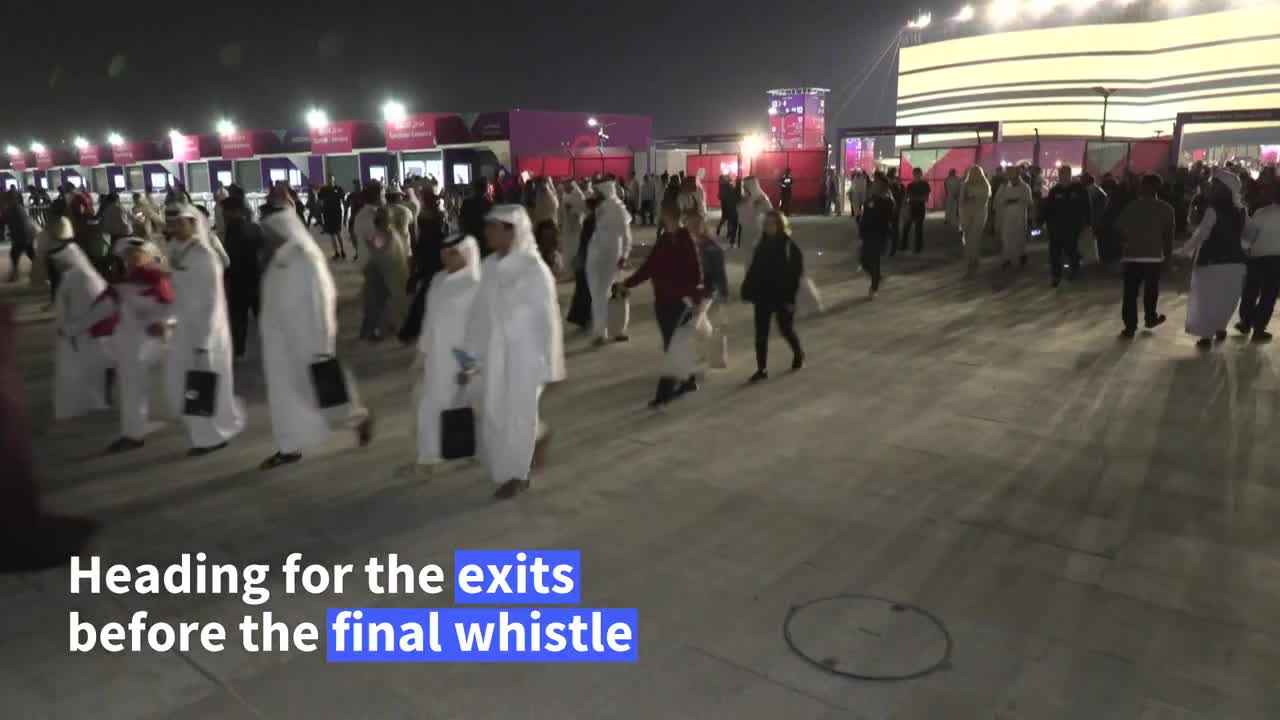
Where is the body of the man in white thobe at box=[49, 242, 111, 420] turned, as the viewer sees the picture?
to the viewer's left

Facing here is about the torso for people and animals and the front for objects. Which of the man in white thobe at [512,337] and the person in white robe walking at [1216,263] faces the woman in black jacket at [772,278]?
the person in white robe walking

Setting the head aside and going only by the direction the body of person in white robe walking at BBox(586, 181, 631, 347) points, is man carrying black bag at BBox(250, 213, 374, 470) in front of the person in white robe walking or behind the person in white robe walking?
in front

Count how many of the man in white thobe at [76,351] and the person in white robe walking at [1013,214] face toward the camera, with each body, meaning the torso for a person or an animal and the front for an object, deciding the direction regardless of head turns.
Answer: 1

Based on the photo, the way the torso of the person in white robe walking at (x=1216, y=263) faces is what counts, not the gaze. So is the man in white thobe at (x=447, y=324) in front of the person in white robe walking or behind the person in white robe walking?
in front
